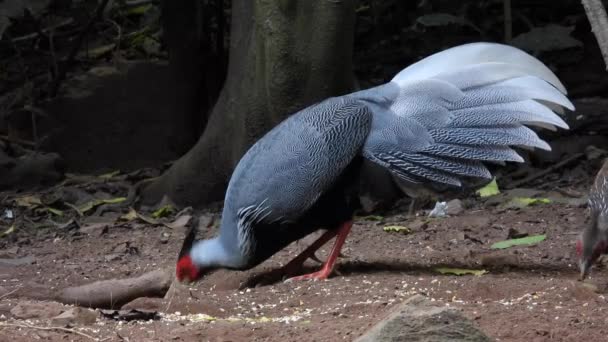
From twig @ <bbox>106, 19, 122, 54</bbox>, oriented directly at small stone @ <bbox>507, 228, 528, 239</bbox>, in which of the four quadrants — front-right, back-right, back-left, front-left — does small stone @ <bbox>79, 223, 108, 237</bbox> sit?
front-right

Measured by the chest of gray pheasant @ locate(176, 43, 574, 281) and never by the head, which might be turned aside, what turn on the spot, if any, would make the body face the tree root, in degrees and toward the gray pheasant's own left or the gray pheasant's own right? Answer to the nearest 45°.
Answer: approximately 45° to the gray pheasant's own left

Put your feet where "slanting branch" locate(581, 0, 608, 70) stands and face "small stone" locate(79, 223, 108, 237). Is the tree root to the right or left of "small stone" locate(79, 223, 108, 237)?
left

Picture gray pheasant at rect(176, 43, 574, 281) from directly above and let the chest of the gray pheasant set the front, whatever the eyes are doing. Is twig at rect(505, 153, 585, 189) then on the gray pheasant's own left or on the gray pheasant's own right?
on the gray pheasant's own right

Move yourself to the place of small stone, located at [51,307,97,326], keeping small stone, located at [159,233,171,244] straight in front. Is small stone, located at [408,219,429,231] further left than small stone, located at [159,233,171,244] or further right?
right

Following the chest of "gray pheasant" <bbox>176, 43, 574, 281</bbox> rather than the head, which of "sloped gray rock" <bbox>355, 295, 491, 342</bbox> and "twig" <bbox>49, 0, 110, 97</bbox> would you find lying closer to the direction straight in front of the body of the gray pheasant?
the twig

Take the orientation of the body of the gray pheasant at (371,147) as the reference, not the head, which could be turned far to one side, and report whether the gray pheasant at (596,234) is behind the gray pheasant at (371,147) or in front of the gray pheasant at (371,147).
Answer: behind

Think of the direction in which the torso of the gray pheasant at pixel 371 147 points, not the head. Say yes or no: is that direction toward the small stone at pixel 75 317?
yes

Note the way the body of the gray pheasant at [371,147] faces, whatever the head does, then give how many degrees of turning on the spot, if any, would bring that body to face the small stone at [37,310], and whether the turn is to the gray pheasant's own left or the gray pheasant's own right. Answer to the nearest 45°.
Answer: approximately 45° to the gray pheasant's own left

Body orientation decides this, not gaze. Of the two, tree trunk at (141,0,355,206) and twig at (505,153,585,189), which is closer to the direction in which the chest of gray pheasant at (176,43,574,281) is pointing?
the tree trunk

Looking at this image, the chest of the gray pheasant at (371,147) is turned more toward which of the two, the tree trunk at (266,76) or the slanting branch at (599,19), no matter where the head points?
the tree trunk

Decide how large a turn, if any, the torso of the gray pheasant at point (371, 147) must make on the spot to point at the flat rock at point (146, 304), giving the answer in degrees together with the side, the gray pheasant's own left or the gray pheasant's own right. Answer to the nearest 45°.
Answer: approximately 45° to the gray pheasant's own left

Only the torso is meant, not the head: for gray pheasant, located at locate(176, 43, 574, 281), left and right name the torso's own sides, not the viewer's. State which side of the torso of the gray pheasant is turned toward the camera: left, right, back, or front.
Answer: left

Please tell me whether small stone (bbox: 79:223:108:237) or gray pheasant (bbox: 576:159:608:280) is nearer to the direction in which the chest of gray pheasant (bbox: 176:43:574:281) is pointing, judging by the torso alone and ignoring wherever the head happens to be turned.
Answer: the small stone

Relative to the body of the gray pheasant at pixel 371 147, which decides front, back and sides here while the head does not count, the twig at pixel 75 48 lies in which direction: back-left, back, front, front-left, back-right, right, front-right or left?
front-right

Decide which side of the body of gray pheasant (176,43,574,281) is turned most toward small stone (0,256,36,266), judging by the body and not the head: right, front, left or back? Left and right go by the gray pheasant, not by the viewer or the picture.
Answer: front
